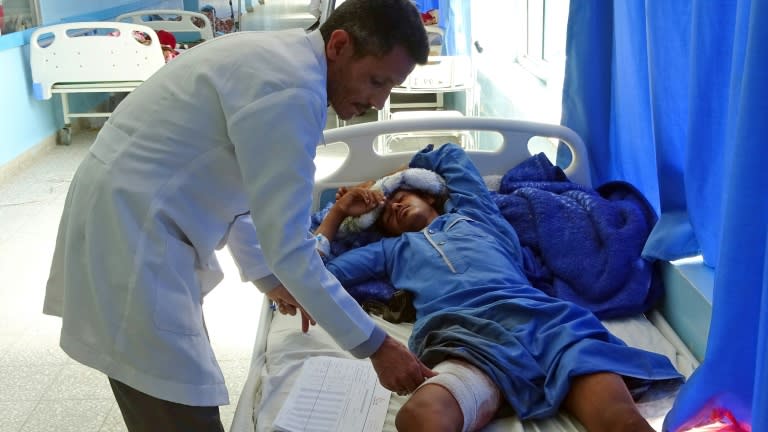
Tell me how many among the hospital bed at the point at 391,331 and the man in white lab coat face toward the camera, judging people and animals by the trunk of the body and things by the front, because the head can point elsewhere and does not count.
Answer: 1

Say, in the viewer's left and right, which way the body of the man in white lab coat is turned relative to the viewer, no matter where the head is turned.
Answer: facing to the right of the viewer

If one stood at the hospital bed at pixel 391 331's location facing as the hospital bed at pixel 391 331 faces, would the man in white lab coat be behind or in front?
in front

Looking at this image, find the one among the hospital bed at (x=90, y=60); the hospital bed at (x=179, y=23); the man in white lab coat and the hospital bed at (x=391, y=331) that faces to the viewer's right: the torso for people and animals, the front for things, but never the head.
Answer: the man in white lab coat

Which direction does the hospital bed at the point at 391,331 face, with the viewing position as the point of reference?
facing the viewer

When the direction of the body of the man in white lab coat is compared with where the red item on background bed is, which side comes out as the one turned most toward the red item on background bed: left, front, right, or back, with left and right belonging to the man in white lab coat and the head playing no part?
left

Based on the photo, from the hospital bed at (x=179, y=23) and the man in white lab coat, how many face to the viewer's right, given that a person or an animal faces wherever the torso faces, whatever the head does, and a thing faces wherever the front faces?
1

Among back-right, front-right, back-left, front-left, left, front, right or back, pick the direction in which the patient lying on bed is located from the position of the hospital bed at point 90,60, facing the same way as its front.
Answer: front

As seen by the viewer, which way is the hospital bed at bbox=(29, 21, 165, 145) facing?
toward the camera

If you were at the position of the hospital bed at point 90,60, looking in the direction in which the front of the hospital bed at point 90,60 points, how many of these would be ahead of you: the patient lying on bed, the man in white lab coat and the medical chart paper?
3

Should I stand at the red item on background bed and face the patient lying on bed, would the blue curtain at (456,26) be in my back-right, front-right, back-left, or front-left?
front-left

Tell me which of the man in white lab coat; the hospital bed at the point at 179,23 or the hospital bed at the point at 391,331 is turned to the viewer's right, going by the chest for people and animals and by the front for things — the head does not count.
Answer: the man in white lab coat

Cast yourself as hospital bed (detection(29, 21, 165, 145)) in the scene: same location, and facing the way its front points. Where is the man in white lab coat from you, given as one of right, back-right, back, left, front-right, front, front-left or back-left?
front

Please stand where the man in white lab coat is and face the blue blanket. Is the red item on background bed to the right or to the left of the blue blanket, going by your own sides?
left

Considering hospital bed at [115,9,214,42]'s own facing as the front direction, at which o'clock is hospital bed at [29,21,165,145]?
hospital bed at [29,21,165,145] is roughly at 1 o'clock from hospital bed at [115,9,214,42].
